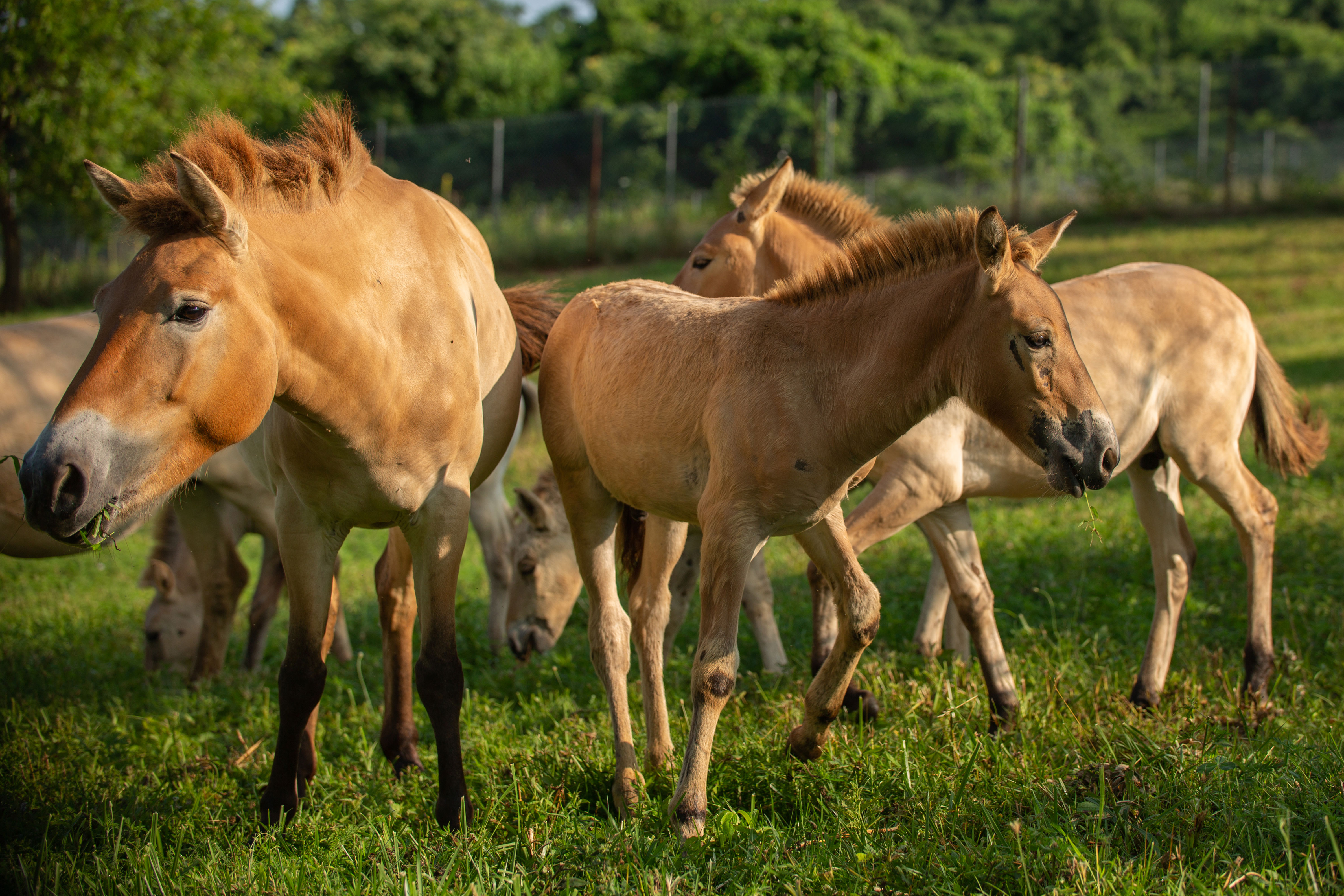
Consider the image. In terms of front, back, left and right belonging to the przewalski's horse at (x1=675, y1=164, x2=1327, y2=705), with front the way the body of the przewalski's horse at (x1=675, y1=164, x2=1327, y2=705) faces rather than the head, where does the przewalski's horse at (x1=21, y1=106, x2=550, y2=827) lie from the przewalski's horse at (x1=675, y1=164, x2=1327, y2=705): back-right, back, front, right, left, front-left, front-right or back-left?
front-left

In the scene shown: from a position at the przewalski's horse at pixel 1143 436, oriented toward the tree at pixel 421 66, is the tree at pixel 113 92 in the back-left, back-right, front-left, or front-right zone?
front-left

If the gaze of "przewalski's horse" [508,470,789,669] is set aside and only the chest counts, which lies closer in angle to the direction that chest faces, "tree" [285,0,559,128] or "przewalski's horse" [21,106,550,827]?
the przewalski's horse

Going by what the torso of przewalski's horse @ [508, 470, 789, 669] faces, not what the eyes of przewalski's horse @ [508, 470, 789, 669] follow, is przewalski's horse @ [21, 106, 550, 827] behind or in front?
in front

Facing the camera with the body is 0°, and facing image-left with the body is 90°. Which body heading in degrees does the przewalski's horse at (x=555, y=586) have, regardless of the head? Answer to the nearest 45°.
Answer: approximately 45°

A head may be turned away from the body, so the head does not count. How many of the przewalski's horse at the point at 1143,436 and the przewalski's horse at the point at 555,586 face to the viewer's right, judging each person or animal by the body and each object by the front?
0

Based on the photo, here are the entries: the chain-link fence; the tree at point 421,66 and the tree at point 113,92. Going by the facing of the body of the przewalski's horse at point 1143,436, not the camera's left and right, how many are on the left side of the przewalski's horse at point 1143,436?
0

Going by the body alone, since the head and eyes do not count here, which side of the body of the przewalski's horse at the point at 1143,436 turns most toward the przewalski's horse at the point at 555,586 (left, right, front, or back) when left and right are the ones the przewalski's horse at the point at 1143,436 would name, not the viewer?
front

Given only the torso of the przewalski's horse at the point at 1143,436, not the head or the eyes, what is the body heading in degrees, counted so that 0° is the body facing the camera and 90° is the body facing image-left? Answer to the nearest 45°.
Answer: approximately 90°

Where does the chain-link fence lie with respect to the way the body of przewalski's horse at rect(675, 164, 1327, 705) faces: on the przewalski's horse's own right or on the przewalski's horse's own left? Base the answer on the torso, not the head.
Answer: on the przewalski's horse's own right

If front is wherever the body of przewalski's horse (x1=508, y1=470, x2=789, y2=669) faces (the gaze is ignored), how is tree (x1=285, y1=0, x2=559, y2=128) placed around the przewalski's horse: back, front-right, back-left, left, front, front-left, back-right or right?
back-right

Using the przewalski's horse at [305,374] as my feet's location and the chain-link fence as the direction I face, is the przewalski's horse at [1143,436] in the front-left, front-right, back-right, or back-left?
front-right

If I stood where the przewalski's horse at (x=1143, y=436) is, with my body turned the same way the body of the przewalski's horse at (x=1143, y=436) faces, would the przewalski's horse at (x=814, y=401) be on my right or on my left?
on my left

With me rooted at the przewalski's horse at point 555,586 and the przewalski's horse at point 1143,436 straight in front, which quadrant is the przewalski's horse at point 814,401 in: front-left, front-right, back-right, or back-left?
front-right
